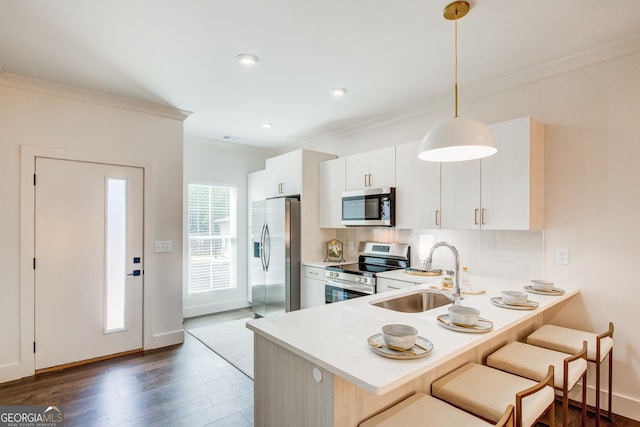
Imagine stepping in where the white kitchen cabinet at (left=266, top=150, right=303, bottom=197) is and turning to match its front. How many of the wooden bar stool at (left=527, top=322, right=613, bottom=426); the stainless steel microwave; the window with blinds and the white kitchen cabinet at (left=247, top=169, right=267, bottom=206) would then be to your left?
2

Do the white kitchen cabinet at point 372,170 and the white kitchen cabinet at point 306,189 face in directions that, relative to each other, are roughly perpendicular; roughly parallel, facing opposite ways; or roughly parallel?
roughly parallel

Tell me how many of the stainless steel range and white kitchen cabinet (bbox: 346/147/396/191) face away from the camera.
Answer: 0

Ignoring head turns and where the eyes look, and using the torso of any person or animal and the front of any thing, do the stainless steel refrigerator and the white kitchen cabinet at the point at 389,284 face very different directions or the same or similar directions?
same or similar directions

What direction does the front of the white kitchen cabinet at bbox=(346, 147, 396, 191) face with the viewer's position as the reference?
facing the viewer and to the left of the viewer

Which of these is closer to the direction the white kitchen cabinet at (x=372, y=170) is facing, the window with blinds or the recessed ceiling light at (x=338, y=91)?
the recessed ceiling light

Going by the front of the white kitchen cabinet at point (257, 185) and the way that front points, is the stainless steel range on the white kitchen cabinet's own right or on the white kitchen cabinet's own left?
on the white kitchen cabinet's own left

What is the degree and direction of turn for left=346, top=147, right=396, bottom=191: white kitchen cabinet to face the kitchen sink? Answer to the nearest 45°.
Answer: approximately 45° to its left

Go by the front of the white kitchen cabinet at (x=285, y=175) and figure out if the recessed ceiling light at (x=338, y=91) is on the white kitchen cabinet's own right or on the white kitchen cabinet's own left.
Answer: on the white kitchen cabinet's own left

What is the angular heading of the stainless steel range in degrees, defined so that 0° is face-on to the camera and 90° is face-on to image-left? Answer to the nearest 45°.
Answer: approximately 45°

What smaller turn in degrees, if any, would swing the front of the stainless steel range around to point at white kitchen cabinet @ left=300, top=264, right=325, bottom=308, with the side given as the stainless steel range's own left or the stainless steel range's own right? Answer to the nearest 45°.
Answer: approximately 90° to the stainless steel range's own right

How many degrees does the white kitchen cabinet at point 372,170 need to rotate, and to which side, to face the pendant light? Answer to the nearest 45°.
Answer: approximately 45° to its left

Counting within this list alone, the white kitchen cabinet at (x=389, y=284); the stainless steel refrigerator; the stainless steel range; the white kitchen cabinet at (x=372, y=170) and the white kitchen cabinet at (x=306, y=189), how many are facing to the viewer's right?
0

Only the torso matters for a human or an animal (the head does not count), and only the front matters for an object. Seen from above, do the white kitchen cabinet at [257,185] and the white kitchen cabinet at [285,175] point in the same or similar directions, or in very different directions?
same or similar directions

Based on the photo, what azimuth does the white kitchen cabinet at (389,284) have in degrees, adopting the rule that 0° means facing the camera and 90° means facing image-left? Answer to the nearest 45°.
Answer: approximately 45°

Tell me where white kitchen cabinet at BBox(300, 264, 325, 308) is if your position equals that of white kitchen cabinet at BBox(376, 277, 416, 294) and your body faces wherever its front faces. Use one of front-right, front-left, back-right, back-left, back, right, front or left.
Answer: right

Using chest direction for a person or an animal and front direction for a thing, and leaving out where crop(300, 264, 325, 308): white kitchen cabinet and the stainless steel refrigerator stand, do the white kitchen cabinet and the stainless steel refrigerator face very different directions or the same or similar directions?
same or similar directions

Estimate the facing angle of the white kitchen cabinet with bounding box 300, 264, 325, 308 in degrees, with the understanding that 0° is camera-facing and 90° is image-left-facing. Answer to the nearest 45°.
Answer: approximately 45°
